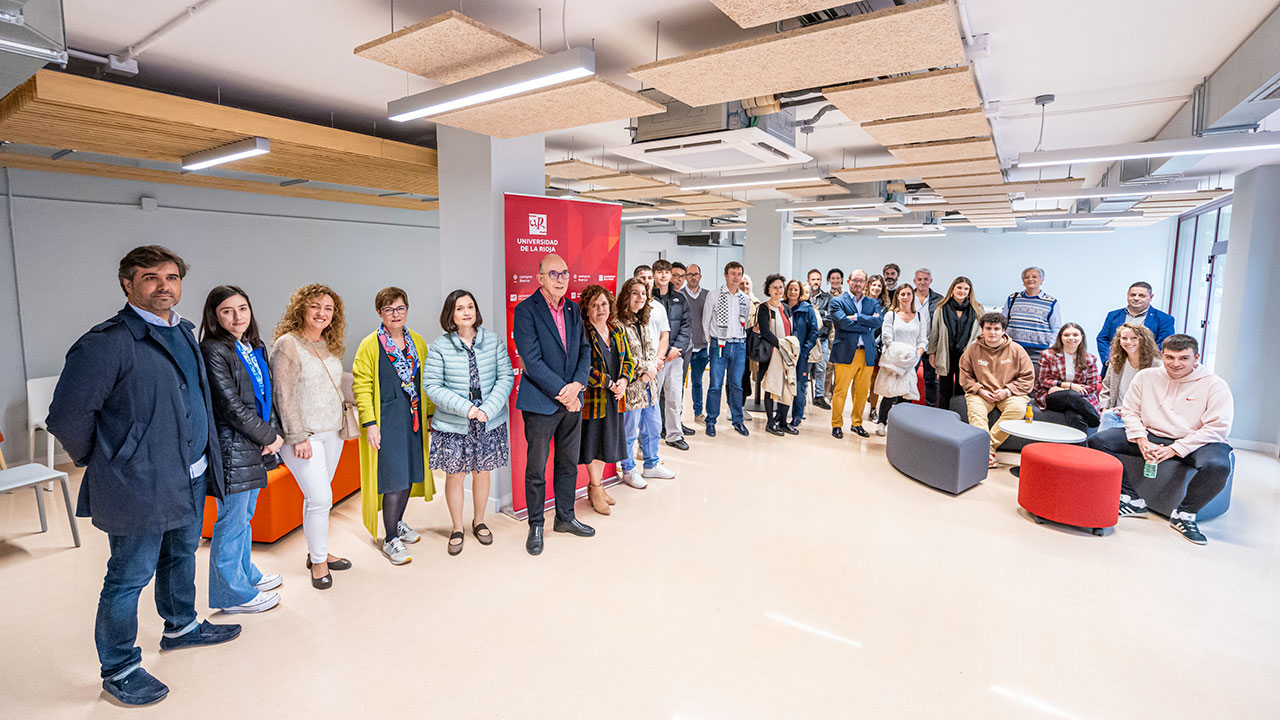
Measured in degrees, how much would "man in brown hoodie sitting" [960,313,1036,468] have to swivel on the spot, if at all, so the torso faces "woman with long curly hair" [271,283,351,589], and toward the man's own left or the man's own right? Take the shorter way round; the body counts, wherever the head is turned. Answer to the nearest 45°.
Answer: approximately 45° to the man's own right

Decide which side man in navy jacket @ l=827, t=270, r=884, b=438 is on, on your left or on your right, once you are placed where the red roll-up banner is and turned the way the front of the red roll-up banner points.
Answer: on your left

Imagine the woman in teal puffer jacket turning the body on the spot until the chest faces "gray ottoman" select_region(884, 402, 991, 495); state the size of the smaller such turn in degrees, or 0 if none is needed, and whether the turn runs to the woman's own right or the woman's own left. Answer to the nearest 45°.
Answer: approximately 90° to the woman's own left

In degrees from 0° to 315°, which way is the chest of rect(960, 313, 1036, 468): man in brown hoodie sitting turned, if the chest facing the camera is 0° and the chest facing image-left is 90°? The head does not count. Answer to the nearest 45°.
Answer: approximately 0°

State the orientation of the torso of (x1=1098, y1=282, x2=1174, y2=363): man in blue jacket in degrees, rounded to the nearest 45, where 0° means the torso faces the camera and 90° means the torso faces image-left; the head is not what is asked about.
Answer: approximately 0°
